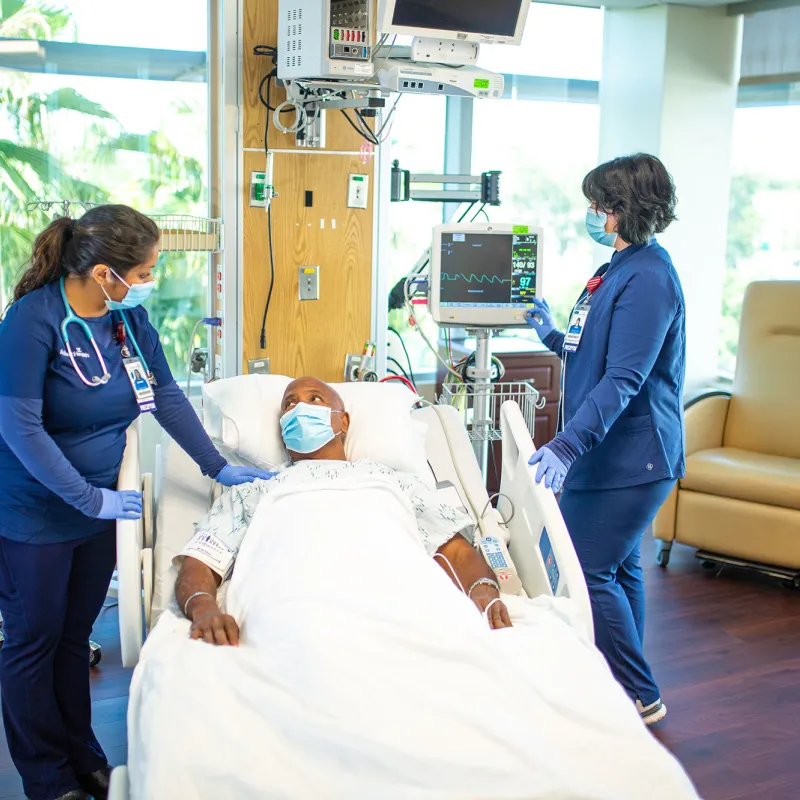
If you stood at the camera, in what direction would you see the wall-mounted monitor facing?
facing the viewer

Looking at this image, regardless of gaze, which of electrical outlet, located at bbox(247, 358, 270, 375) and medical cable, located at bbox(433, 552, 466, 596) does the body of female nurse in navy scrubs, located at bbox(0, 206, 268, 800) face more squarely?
the medical cable

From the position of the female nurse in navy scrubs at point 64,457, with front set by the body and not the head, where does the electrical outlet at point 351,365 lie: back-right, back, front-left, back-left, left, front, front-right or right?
left

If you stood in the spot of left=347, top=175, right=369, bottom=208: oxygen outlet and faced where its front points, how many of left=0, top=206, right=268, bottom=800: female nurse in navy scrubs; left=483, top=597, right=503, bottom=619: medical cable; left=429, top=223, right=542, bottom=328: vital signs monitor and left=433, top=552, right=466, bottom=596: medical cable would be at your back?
0

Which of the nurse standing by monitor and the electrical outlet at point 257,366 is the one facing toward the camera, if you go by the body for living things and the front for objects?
the electrical outlet

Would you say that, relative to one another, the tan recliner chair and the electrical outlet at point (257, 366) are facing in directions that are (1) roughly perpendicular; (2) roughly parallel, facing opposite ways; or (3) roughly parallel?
roughly perpendicular

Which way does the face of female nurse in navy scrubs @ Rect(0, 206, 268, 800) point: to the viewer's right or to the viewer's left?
to the viewer's right

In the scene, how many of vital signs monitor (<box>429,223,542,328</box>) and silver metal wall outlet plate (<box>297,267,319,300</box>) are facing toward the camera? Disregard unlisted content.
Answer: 2

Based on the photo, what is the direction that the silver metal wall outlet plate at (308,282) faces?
toward the camera

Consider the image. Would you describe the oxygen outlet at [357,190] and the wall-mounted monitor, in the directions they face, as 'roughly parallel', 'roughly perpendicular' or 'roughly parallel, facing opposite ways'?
roughly parallel

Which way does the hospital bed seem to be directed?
toward the camera

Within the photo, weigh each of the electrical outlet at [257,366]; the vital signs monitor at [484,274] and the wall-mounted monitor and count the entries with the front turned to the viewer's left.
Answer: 0

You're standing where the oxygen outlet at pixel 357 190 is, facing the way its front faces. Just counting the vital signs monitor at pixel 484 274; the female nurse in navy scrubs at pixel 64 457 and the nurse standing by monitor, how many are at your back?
0

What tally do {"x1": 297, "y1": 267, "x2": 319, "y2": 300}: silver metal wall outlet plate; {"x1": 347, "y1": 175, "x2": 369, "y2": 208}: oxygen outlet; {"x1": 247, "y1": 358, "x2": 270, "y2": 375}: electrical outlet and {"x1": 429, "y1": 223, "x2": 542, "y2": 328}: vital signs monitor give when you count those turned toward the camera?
4

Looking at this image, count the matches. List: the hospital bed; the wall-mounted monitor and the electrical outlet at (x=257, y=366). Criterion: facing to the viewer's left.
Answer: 0

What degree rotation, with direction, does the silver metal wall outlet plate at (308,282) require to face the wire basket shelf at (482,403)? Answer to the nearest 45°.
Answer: approximately 45° to its left

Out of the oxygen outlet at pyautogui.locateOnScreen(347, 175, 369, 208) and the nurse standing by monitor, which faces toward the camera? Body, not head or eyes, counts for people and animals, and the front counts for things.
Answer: the oxygen outlet

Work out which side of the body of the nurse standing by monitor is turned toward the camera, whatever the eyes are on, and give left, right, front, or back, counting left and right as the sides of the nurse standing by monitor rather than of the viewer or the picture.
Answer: left
